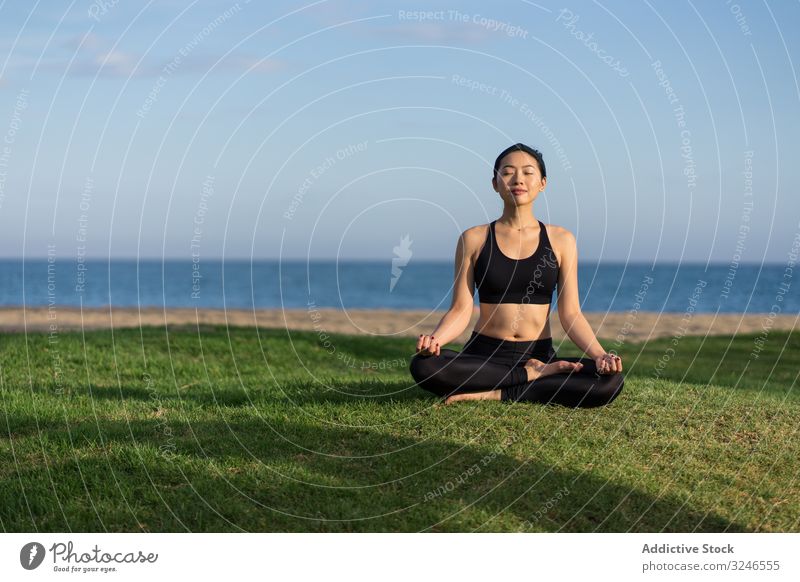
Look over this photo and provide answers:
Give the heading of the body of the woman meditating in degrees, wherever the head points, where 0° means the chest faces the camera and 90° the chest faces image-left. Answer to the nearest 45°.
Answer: approximately 0°
